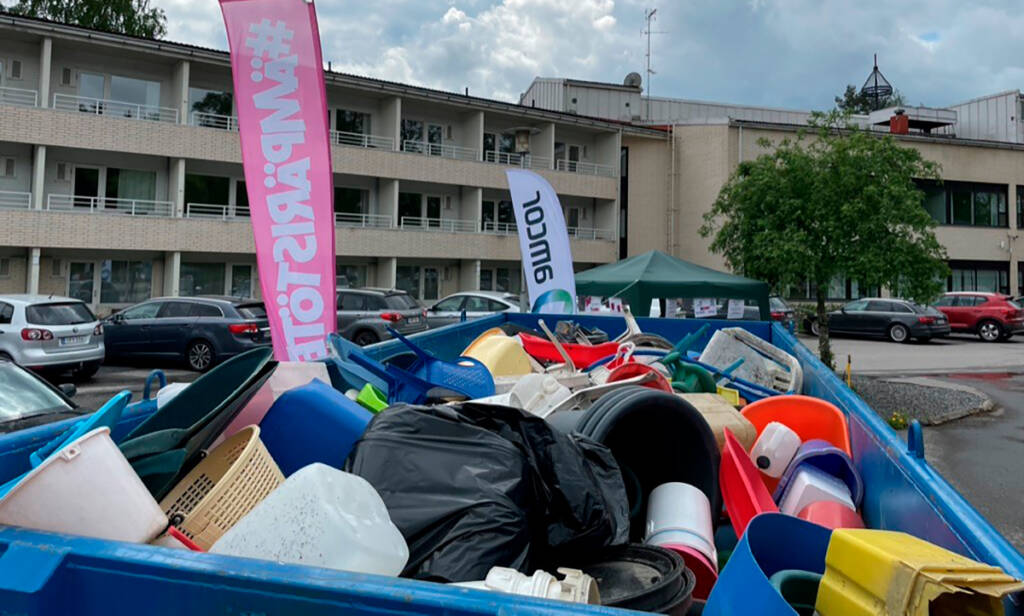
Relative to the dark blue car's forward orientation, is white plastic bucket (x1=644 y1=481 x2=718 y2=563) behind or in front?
behind

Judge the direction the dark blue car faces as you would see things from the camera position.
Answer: facing away from the viewer and to the left of the viewer

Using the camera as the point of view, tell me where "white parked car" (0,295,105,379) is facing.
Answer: facing away from the viewer and to the left of the viewer

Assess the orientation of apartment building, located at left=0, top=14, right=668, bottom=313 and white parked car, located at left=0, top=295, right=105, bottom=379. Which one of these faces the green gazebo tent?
the apartment building

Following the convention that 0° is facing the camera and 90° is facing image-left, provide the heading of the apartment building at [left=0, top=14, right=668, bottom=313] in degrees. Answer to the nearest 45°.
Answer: approximately 315°

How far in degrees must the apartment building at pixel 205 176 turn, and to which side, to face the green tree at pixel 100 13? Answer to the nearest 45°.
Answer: approximately 180°

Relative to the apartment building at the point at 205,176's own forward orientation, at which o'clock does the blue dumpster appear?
The blue dumpster is roughly at 1 o'clock from the apartment building.

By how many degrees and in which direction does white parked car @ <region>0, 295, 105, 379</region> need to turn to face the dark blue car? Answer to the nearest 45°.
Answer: approximately 90° to its right

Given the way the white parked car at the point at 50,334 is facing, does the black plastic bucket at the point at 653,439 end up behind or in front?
behind

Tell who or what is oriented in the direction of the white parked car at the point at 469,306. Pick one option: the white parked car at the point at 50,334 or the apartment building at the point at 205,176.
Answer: the apartment building

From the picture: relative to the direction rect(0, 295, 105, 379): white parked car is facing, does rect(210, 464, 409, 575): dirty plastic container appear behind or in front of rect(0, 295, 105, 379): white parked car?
behind
